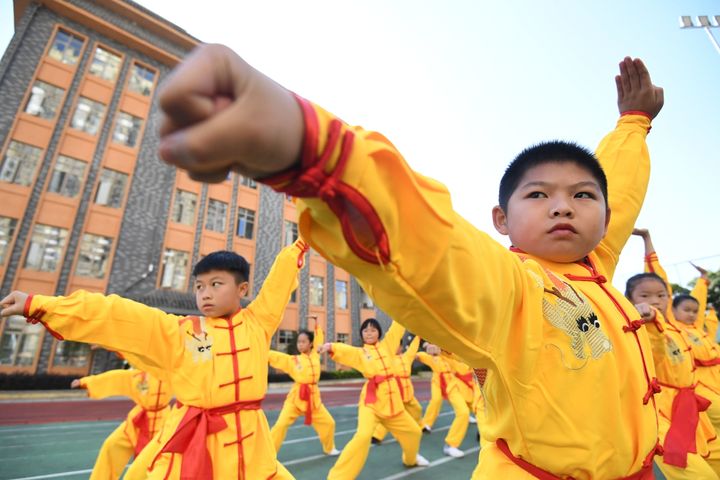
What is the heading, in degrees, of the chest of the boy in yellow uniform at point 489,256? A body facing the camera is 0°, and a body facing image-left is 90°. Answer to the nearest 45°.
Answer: approximately 315°

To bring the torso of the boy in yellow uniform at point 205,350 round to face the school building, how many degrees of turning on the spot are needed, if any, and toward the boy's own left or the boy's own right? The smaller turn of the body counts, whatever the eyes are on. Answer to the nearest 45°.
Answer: approximately 180°

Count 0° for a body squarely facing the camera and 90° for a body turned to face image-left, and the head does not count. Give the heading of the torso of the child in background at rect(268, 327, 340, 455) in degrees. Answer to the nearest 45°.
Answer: approximately 0°

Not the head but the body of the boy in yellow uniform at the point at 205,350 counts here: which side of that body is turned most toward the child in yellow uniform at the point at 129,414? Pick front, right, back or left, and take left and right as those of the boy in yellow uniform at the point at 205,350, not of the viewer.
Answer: back

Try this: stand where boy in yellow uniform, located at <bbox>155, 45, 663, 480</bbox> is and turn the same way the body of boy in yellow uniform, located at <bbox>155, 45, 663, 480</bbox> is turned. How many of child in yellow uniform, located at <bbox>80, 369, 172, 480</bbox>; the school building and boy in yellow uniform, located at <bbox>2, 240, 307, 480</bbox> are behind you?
3

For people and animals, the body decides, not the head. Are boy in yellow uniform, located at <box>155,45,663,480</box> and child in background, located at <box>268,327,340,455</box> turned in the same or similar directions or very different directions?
same or similar directions

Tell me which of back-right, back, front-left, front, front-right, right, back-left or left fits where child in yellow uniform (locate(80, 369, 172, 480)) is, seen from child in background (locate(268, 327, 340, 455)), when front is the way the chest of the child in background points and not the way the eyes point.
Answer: front-right

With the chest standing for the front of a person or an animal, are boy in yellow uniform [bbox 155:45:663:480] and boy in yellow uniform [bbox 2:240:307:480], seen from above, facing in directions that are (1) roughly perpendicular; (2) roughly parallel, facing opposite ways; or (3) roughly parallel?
roughly parallel

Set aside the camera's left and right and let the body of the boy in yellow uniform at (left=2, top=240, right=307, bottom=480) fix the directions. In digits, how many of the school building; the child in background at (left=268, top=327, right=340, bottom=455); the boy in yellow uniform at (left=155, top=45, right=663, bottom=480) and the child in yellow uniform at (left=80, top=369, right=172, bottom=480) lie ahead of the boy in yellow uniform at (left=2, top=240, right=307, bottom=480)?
1

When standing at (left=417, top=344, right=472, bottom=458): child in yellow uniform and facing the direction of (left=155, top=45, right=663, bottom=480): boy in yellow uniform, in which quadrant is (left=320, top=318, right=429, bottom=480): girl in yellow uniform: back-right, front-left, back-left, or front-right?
front-right

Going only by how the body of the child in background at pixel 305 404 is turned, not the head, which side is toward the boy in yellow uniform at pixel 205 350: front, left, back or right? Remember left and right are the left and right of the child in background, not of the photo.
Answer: front

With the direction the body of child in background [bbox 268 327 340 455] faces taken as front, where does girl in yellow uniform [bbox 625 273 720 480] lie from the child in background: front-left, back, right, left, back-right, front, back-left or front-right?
front-left

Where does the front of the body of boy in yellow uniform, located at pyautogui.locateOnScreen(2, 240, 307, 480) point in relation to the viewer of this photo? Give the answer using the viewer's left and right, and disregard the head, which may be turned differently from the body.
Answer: facing the viewer

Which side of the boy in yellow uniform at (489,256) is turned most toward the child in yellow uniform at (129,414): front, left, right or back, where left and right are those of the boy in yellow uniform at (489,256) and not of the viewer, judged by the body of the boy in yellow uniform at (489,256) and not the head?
back

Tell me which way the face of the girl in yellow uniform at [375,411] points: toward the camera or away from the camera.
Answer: toward the camera
